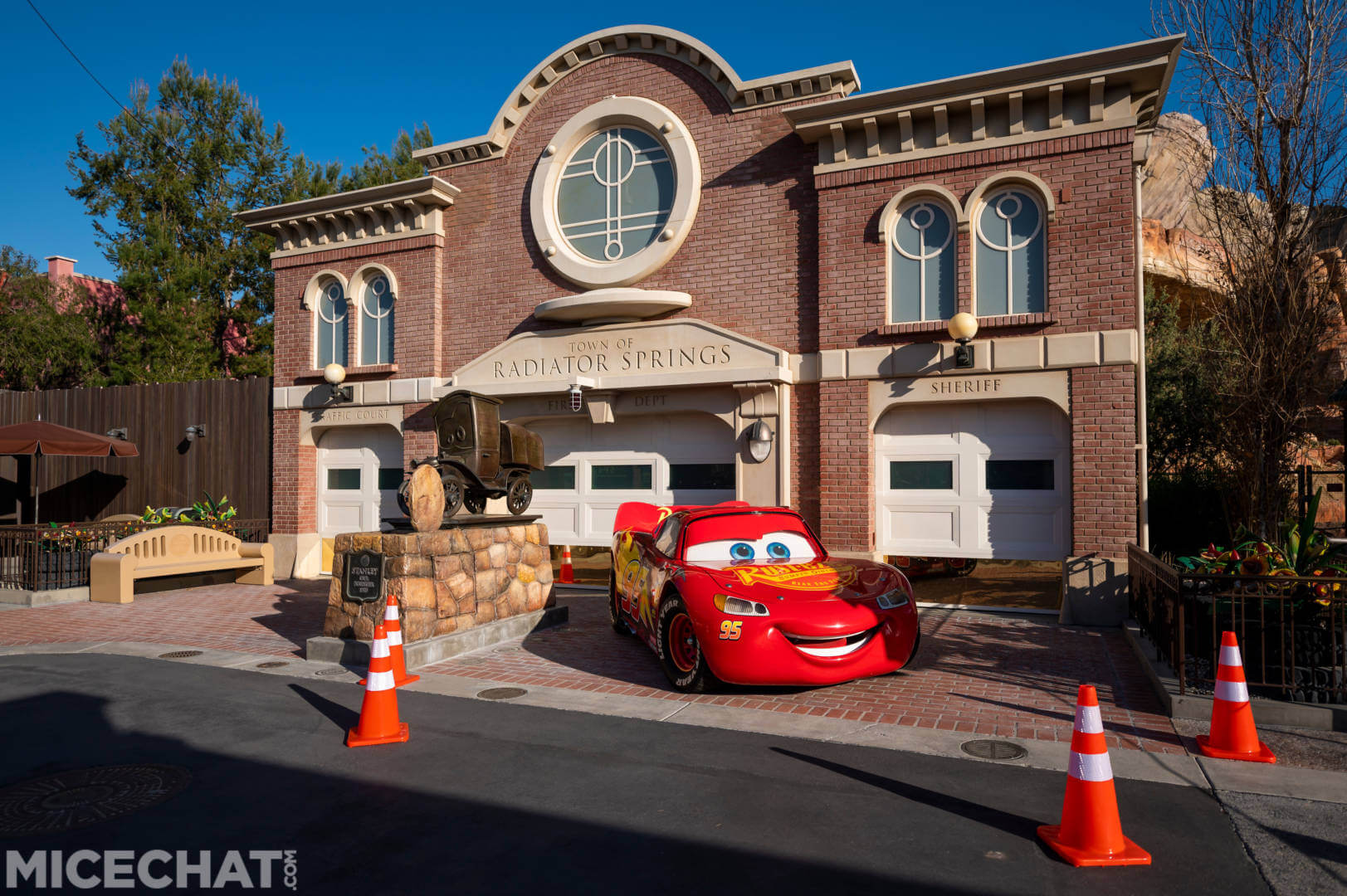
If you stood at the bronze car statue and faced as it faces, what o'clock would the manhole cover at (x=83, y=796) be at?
The manhole cover is roughly at 11 o'clock from the bronze car statue.

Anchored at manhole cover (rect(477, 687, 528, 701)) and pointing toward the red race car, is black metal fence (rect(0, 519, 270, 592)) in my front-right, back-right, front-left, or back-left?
back-left

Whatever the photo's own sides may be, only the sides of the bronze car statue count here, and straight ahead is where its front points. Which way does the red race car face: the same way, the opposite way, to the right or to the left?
to the left

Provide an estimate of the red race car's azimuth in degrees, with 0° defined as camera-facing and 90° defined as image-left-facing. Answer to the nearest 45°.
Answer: approximately 315°

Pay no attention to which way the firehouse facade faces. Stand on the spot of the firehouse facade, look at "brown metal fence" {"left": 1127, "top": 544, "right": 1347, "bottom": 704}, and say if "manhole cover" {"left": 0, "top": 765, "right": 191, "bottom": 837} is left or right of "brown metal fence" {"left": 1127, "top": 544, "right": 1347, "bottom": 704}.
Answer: right

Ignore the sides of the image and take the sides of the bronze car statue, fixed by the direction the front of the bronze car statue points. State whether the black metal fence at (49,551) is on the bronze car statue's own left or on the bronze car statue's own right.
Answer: on the bronze car statue's own right

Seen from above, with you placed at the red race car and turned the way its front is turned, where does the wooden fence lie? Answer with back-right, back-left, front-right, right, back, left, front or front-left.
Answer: back

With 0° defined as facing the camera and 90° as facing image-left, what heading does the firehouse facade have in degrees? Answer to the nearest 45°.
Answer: approximately 45°

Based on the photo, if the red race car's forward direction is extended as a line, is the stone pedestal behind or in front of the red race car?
behind

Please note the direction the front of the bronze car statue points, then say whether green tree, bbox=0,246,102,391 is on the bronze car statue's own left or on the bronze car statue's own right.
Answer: on the bronze car statue's own right
